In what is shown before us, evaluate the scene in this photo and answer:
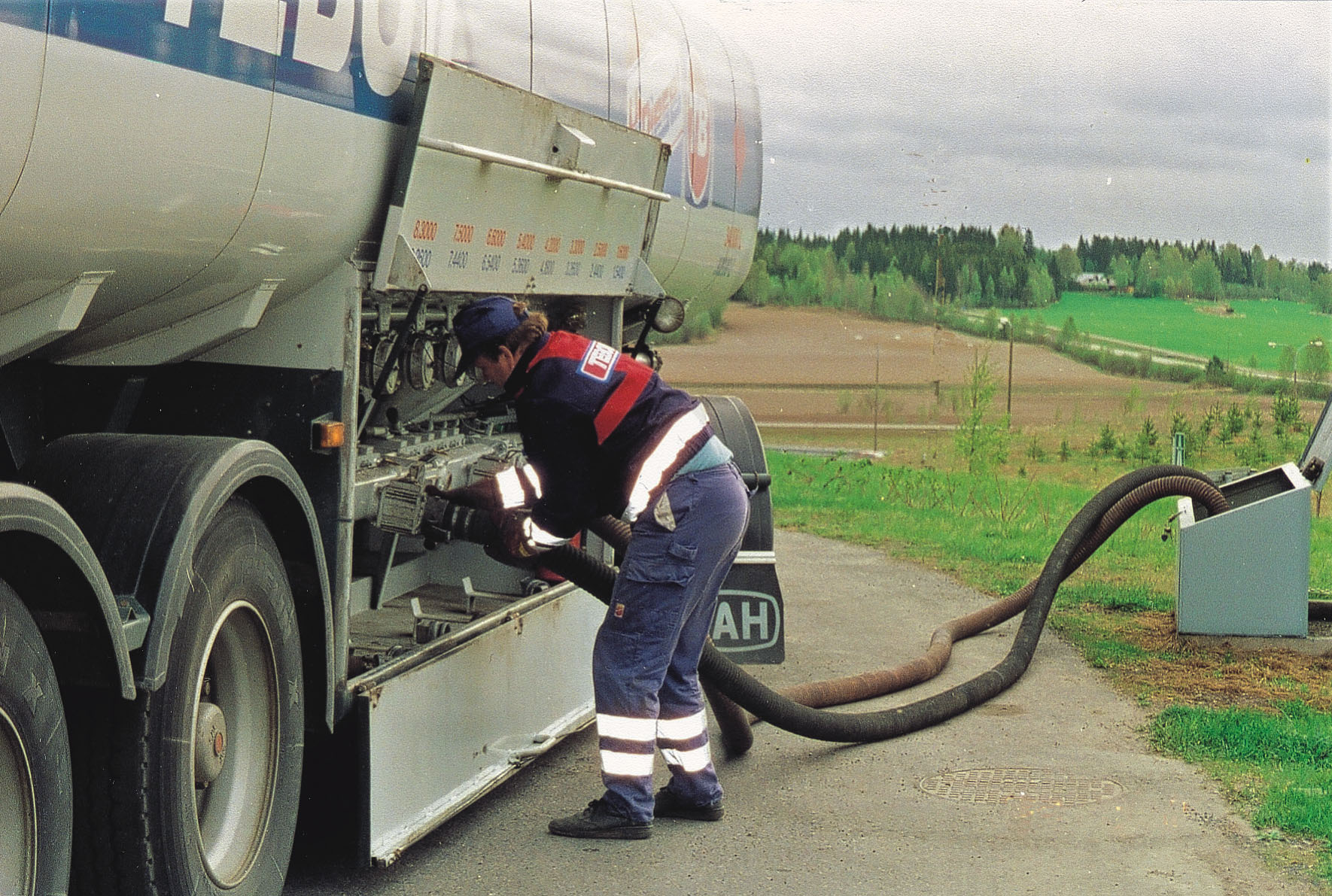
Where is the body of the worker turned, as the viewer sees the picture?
to the viewer's left

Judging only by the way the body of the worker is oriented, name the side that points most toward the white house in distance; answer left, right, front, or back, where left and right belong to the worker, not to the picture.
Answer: right

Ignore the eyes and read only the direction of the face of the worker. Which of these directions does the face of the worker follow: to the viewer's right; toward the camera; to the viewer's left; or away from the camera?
to the viewer's left

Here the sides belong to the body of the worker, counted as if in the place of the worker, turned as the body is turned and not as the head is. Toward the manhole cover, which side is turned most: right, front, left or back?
back
